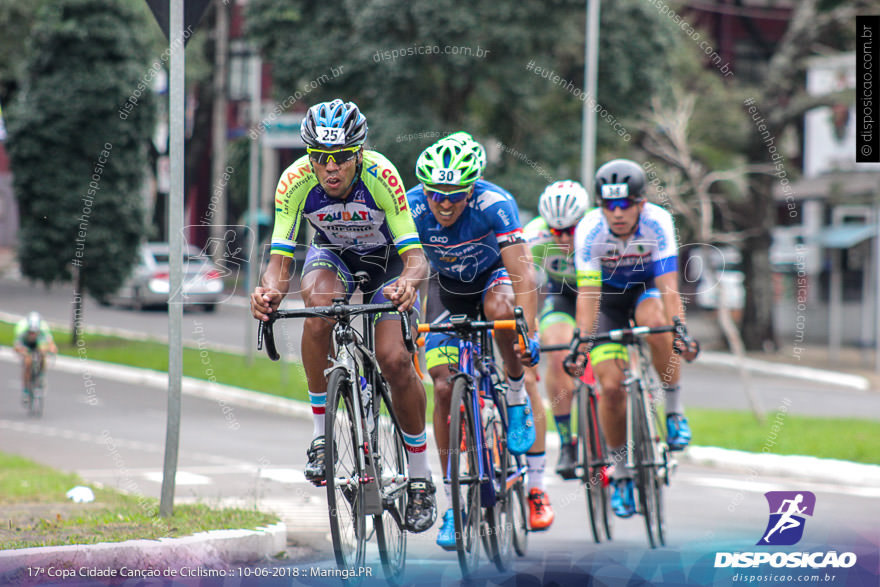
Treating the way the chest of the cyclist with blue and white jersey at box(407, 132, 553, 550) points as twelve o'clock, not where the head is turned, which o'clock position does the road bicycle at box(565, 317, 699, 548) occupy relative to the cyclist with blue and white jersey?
The road bicycle is roughly at 8 o'clock from the cyclist with blue and white jersey.

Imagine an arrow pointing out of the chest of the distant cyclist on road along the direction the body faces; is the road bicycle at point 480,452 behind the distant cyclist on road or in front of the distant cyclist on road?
in front

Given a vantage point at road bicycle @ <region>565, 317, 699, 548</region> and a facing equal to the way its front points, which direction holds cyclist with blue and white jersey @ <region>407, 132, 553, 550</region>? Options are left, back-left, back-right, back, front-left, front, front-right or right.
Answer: front-right

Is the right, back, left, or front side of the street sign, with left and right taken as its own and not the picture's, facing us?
back

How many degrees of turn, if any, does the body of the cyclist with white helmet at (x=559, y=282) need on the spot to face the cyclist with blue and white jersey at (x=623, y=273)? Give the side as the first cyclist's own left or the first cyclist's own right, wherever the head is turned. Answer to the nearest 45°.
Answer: approximately 45° to the first cyclist's own left

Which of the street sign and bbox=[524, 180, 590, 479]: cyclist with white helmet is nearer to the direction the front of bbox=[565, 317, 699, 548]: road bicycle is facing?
the street sign

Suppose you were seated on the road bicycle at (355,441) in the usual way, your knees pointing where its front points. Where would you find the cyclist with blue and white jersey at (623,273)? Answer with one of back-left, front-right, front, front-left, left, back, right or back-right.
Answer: back-left

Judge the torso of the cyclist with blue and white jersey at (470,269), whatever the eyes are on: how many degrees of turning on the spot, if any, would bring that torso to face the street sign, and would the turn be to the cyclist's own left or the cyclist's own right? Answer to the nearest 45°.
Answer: approximately 90° to the cyclist's own right

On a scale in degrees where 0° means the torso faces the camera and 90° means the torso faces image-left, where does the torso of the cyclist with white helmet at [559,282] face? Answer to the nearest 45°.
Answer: approximately 0°

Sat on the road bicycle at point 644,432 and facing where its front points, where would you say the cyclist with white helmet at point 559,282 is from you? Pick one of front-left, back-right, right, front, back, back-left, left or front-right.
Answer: back-right
